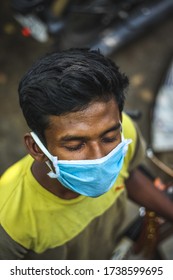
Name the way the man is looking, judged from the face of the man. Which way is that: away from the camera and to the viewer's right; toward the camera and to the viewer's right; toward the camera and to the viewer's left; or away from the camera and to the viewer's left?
toward the camera and to the viewer's right

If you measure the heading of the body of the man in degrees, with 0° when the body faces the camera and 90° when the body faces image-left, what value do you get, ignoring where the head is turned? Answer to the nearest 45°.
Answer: approximately 315°
